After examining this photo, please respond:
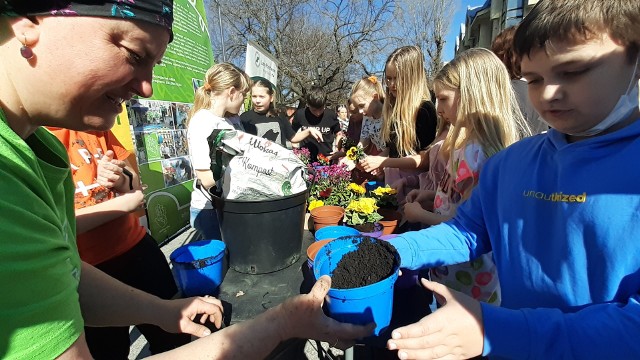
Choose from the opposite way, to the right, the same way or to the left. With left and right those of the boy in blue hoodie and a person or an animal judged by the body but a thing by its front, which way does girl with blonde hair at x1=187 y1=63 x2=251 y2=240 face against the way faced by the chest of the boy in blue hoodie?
the opposite way

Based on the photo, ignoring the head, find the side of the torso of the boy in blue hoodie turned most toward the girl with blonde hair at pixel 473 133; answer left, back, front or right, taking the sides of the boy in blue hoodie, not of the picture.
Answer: right

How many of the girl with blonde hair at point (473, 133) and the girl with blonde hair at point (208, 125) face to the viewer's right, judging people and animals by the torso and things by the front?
1

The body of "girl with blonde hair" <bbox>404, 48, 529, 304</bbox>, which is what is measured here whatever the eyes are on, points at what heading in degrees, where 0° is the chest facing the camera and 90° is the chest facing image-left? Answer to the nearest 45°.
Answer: approximately 90°

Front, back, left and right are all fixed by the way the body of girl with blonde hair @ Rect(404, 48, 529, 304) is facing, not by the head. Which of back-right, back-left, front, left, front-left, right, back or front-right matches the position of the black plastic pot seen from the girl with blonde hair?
front-left

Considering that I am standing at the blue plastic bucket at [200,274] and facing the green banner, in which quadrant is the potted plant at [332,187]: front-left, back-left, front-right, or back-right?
front-right

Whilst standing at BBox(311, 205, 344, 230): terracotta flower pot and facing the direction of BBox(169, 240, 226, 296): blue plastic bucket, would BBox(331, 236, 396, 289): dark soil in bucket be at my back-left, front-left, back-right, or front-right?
front-left

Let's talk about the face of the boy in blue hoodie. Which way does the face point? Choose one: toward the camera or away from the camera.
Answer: toward the camera

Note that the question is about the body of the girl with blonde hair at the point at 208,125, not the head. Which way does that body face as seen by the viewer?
to the viewer's right
